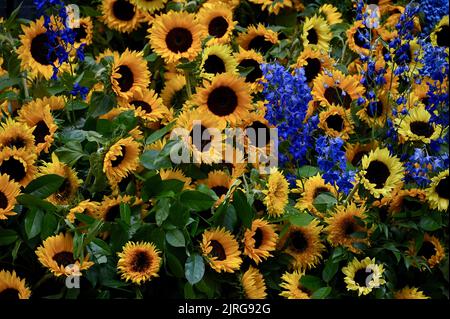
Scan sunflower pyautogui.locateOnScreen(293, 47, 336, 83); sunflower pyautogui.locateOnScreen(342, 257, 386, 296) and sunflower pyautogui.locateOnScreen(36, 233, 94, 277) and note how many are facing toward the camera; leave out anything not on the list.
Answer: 3

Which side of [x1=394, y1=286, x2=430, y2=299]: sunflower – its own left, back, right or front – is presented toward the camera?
front

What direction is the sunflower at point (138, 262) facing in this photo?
toward the camera

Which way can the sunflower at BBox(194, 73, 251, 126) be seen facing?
toward the camera

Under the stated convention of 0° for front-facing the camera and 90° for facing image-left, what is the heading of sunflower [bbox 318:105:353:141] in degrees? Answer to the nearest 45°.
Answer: approximately 0°

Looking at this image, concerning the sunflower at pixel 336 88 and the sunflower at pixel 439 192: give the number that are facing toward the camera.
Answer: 2

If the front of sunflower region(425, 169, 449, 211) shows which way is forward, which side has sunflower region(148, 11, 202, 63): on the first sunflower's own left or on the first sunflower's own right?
on the first sunflower's own right

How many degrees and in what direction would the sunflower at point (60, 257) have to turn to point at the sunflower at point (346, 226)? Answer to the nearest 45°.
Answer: approximately 90° to its left

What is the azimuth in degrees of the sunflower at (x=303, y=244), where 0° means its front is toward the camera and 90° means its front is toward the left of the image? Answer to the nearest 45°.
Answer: approximately 0°
